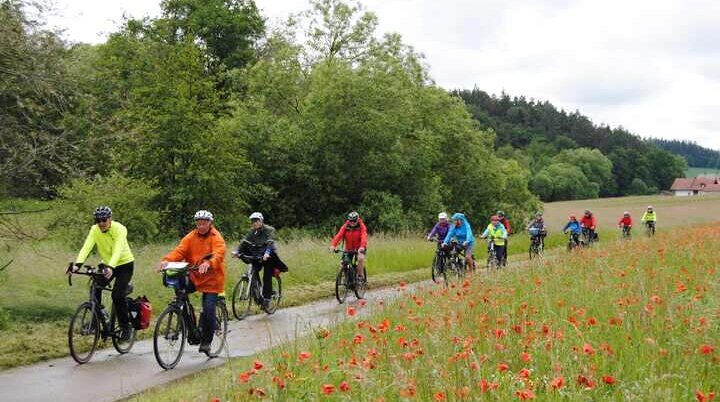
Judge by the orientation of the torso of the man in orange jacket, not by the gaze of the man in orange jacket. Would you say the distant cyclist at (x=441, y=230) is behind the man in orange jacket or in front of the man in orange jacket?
behind

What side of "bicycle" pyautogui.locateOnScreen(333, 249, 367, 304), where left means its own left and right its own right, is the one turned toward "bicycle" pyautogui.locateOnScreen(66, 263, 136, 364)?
front

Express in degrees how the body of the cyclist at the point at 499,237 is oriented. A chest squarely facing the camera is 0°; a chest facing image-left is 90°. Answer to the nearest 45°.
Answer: approximately 45°

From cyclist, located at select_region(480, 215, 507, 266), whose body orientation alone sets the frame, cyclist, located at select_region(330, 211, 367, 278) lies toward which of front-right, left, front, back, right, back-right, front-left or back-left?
front

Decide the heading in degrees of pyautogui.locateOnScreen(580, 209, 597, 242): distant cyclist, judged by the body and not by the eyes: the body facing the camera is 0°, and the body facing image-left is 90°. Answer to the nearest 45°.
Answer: approximately 45°

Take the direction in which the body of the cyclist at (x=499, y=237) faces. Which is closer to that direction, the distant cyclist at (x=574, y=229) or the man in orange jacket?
the man in orange jacket

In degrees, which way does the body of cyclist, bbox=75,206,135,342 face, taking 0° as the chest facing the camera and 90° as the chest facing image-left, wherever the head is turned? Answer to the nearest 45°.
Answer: approximately 45°

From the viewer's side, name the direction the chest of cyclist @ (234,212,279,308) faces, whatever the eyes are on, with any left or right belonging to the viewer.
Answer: facing the viewer and to the left of the viewer

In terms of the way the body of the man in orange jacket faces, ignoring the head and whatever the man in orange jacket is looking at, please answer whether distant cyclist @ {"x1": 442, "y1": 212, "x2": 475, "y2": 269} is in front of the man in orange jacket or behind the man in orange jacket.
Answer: behind

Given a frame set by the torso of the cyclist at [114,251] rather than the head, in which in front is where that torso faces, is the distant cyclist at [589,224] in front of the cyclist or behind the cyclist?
behind

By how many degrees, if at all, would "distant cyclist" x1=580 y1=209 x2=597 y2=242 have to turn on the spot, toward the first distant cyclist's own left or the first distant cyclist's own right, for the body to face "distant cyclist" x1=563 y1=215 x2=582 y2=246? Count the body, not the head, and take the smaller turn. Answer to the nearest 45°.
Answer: approximately 45° to the first distant cyclist's own left
